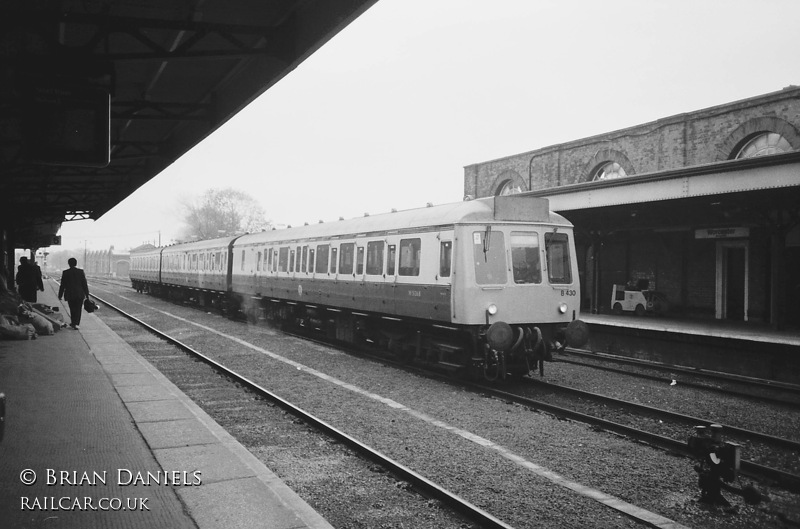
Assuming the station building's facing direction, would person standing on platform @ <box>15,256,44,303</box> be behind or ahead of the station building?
ahead

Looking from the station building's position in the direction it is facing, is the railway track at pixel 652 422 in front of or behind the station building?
in front

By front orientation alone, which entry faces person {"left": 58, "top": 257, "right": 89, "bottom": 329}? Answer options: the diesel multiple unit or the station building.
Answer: the station building

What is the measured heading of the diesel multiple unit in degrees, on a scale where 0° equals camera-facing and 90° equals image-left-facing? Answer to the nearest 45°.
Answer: approximately 315°

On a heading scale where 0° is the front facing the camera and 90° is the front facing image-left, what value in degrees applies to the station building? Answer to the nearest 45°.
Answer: approximately 45°

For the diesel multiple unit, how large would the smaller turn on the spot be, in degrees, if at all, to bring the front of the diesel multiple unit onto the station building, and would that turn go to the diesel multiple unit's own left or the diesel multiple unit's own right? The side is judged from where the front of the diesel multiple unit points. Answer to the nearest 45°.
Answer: approximately 90° to the diesel multiple unit's own left

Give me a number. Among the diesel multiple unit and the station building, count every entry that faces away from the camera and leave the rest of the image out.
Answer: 0
